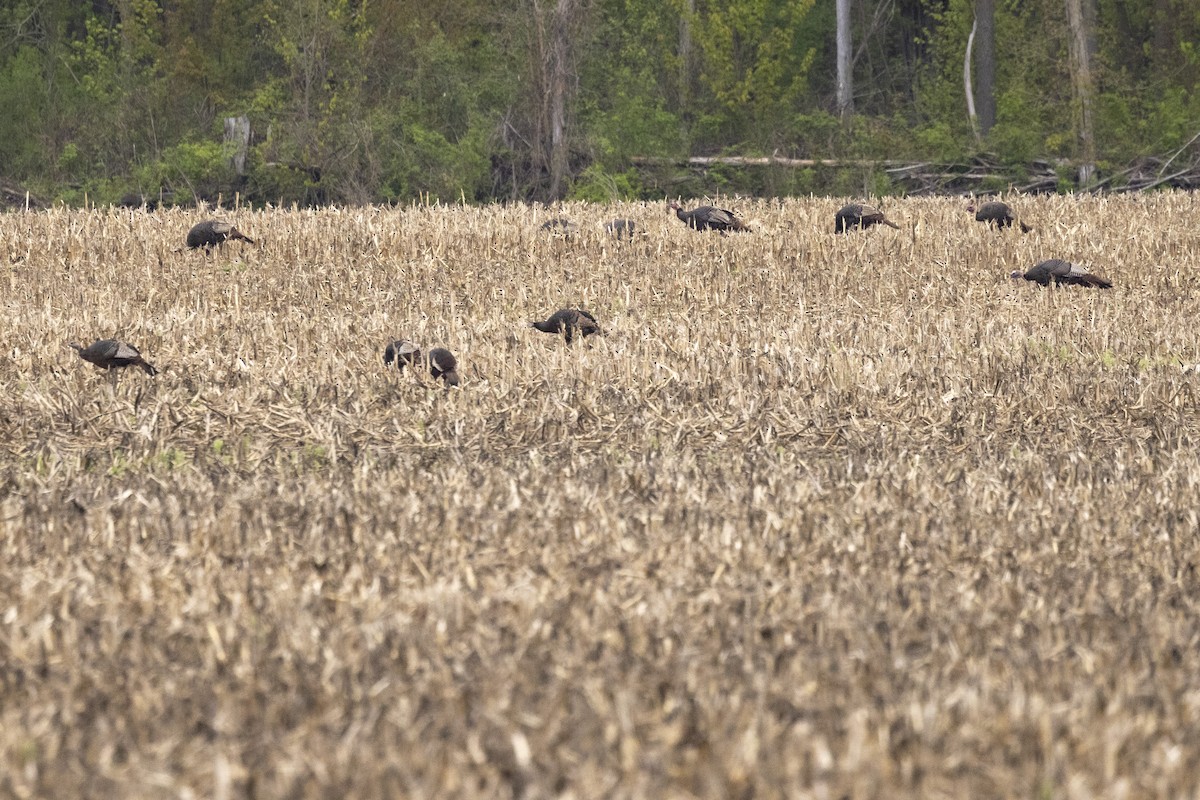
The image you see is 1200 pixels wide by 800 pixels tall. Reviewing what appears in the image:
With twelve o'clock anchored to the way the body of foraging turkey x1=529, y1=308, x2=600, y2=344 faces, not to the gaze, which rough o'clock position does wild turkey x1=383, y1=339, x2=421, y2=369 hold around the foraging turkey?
The wild turkey is roughly at 10 o'clock from the foraging turkey.

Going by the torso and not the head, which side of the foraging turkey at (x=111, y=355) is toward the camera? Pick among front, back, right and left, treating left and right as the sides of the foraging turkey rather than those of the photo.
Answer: left

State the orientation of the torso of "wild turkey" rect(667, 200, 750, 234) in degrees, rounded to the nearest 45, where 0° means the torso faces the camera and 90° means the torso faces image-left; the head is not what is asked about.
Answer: approximately 90°

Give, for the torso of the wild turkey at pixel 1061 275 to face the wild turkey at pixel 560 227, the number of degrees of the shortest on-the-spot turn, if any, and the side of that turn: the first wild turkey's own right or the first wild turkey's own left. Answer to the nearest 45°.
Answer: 0° — it already faces it

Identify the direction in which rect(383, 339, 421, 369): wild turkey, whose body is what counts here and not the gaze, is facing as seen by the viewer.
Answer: to the viewer's left

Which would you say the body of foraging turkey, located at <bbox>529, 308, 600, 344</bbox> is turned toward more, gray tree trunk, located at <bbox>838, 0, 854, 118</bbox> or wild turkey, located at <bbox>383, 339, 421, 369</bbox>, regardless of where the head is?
the wild turkey

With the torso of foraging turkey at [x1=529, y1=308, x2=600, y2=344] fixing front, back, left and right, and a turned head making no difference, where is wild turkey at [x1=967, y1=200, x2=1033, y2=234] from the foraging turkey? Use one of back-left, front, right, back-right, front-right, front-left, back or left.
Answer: back-right

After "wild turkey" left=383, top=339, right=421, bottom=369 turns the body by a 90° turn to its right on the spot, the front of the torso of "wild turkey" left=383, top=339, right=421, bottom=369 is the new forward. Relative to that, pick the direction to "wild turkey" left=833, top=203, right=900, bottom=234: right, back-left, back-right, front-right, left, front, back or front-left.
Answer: front-right

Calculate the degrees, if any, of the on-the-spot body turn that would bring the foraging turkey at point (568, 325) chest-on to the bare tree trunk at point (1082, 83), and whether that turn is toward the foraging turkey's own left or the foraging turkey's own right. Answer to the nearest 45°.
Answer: approximately 135° to the foraging turkey's own right

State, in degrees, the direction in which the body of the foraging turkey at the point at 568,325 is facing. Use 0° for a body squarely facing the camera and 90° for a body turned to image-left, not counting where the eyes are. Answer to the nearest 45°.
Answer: approximately 90°

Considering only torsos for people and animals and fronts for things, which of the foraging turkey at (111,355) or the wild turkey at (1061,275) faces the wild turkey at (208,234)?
the wild turkey at (1061,275)

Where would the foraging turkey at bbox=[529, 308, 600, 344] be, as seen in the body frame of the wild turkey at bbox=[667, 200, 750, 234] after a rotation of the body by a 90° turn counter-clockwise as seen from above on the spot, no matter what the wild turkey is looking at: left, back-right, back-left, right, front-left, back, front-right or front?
front

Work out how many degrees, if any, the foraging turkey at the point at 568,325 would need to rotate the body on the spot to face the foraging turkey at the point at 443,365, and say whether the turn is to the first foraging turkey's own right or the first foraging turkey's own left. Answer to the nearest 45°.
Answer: approximately 45° to the first foraging turkey's own left
